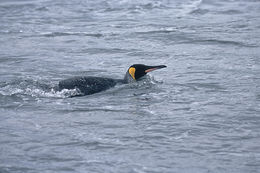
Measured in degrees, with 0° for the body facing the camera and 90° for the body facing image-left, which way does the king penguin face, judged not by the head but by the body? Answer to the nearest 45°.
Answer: approximately 270°
